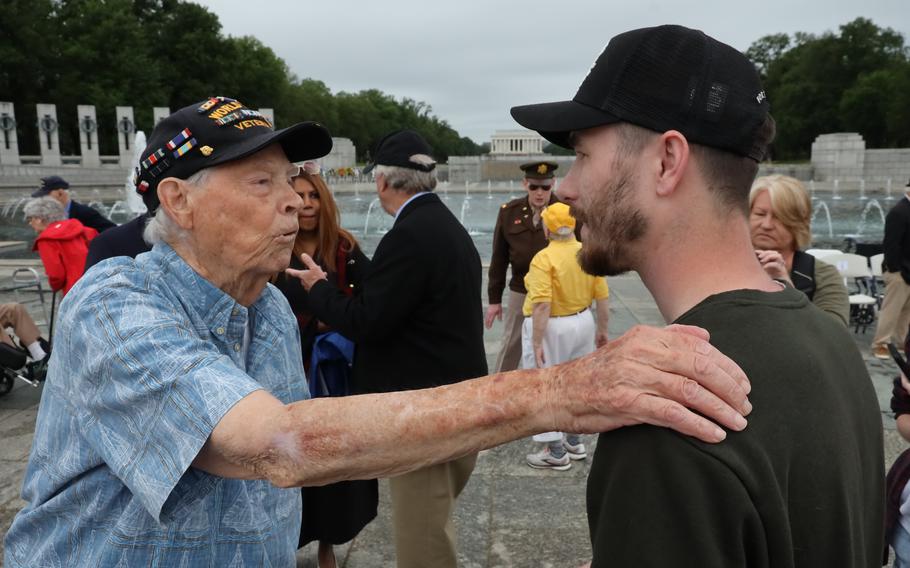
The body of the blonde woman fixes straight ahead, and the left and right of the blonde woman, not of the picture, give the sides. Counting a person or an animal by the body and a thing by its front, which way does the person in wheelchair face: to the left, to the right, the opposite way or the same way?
the opposite way

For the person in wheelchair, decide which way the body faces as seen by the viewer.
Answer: to the viewer's right

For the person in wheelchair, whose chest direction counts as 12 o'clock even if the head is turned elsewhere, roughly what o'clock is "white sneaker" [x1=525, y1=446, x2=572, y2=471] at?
The white sneaker is roughly at 2 o'clock from the person in wheelchair.

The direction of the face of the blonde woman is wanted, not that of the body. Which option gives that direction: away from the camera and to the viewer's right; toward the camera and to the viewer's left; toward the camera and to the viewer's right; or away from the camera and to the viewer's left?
toward the camera and to the viewer's left

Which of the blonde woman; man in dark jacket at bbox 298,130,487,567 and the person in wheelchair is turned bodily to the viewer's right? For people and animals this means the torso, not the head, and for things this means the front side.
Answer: the person in wheelchair

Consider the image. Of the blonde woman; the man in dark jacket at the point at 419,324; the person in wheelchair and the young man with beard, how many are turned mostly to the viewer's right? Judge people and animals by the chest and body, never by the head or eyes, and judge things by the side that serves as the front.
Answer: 1
